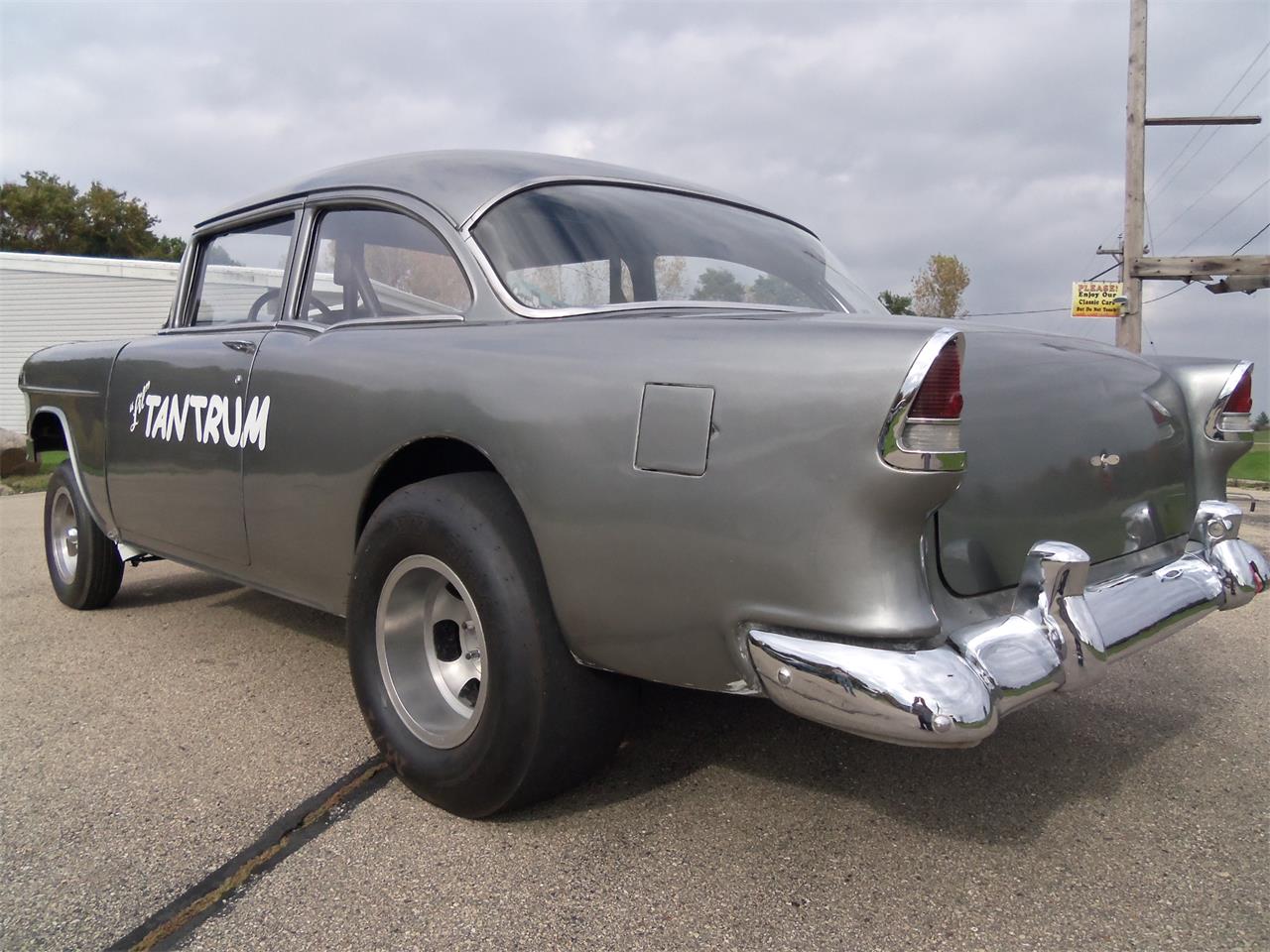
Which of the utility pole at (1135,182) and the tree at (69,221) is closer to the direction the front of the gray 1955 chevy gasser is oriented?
the tree

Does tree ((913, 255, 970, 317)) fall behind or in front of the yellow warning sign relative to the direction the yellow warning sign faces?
behind

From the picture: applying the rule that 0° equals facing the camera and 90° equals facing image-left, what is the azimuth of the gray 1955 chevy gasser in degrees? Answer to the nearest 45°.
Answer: approximately 135°

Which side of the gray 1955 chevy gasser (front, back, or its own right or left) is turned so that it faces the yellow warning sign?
right

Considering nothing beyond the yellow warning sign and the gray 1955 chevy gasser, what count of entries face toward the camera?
1

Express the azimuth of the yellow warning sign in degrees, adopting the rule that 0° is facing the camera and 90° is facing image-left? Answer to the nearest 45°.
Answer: approximately 0°

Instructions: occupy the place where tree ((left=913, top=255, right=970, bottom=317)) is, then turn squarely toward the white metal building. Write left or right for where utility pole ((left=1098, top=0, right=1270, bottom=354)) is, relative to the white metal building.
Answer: left
